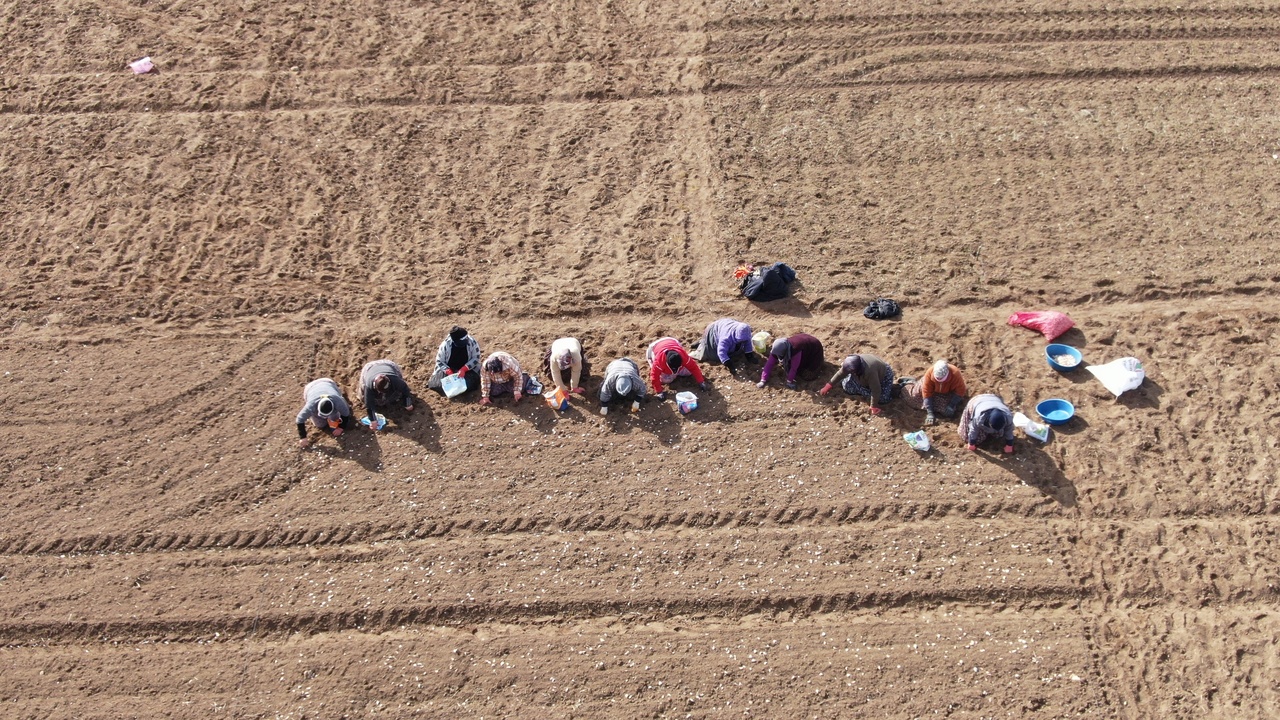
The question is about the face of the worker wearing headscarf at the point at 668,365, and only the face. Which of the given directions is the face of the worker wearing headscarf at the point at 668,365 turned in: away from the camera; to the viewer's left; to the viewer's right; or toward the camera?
toward the camera

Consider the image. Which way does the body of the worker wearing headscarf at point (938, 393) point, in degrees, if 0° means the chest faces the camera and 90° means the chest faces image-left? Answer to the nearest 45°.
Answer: approximately 0°

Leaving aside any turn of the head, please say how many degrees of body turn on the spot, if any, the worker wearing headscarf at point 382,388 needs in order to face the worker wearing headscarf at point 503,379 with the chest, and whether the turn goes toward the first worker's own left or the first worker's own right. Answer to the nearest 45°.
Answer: approximately 90° to the first worker's own left

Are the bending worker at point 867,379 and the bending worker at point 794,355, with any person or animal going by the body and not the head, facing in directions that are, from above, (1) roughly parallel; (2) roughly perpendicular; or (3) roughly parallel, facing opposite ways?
roughly parallel

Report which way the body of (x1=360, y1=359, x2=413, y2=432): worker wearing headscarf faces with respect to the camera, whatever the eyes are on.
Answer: toward the camera

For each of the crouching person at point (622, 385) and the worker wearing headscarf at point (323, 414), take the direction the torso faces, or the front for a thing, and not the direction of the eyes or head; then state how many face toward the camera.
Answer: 2

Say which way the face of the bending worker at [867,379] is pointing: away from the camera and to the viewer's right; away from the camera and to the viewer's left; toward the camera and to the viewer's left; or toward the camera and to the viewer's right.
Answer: toward the camera and to the viewer's left

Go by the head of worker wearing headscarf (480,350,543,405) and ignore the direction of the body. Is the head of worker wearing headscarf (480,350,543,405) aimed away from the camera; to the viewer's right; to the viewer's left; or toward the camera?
toward the camera

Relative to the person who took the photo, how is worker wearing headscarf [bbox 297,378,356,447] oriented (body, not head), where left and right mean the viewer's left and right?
facing the viewer

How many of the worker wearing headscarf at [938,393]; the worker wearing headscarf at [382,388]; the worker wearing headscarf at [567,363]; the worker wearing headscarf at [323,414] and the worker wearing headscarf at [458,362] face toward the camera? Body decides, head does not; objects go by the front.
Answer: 5

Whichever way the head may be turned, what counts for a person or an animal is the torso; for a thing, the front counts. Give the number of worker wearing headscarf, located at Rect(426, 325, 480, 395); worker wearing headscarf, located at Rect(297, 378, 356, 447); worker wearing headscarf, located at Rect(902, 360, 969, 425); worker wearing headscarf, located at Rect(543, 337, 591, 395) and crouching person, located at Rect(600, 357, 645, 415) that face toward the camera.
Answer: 5

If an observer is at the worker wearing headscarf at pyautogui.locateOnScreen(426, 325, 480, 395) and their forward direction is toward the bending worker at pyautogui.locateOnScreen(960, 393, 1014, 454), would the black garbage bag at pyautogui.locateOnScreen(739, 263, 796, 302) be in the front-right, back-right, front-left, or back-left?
front-left

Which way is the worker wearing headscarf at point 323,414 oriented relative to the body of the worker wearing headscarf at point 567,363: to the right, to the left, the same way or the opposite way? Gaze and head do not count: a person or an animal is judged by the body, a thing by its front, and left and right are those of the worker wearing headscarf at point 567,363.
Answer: the same way

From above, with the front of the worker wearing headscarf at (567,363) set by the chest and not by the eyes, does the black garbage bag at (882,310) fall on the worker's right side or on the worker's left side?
on the worker's left side

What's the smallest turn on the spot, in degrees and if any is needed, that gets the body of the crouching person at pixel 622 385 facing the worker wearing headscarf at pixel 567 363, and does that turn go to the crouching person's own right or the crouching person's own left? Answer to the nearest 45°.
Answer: approximately 135° to the crouching person's own right

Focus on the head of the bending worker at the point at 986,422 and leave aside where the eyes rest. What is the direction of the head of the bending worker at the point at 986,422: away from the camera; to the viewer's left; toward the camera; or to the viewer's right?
toward the camera

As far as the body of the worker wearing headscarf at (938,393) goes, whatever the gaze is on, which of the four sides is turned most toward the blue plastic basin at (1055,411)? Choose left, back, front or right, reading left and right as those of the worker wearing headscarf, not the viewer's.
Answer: left

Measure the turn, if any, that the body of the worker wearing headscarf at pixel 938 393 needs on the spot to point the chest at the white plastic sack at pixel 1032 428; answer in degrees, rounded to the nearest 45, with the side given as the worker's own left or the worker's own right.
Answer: approximately 90° to the worker's own left

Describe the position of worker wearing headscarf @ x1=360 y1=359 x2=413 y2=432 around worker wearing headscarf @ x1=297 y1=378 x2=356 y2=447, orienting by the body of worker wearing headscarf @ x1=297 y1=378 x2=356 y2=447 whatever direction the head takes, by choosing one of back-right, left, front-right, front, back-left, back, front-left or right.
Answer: left
